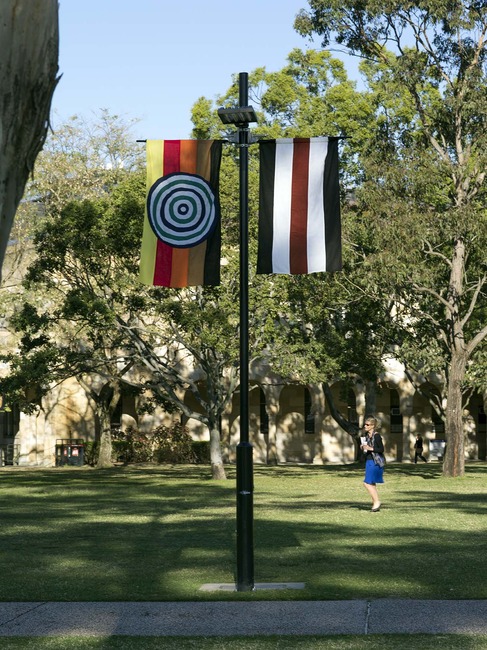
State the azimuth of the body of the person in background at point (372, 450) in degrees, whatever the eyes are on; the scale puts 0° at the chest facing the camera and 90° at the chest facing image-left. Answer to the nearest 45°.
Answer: approximately 45°

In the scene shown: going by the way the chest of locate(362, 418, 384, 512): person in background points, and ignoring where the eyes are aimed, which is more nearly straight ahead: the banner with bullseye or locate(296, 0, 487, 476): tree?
the banner with bullseye
